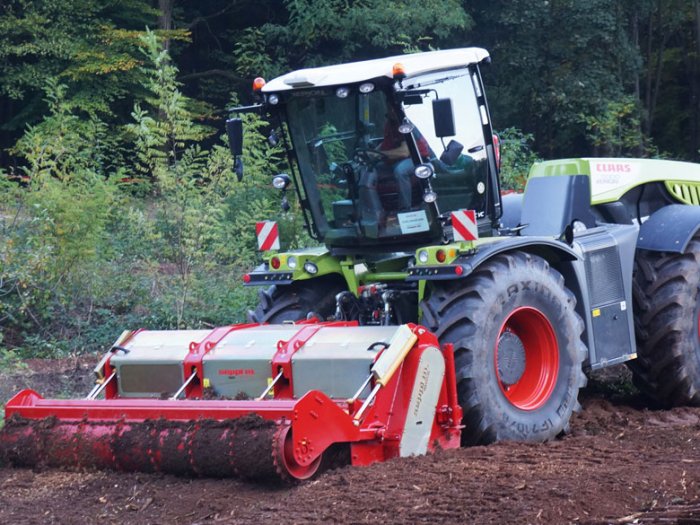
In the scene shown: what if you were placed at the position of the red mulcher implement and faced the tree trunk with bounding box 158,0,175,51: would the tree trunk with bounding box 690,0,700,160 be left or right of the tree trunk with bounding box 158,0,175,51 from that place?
right

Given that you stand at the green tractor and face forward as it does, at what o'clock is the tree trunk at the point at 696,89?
The tree trunk is roughly at 5 o'clock from the green tractor.

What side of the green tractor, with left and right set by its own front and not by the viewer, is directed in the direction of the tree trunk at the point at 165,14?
right

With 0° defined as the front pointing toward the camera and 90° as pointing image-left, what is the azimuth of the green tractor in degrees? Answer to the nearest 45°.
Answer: approximately 45°
